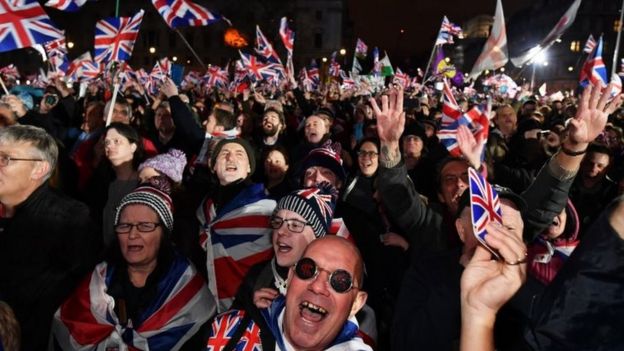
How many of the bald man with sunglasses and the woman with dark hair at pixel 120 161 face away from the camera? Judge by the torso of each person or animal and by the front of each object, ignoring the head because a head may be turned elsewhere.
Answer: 0

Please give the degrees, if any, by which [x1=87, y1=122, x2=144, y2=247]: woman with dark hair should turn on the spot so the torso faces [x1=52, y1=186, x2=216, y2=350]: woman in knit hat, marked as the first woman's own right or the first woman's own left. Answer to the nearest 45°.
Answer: approximately 45° to the first woman's own left

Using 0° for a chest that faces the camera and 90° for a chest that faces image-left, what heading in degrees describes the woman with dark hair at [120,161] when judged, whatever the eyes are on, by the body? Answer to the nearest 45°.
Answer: approximately 45°

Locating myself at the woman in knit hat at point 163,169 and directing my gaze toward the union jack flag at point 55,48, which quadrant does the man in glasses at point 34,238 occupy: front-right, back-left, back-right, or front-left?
back-left

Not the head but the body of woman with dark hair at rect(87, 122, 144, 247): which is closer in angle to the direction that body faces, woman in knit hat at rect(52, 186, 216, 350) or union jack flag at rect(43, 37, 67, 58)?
the woman in knit hat

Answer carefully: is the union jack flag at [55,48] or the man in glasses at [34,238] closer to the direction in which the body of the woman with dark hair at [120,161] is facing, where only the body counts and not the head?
the man in glasses

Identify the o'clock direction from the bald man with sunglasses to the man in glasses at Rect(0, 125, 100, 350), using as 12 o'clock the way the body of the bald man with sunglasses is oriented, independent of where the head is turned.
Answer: The man in glasses is roughly at 4 o'clock from the bald man with sunglasses.

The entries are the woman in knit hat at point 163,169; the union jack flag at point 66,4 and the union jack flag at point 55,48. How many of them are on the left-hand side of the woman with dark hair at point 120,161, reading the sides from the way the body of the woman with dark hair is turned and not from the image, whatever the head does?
1

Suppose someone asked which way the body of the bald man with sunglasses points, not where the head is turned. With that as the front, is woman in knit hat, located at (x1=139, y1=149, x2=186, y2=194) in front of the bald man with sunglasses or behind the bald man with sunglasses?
behind

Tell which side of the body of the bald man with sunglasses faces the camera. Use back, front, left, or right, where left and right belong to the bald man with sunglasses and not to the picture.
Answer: front

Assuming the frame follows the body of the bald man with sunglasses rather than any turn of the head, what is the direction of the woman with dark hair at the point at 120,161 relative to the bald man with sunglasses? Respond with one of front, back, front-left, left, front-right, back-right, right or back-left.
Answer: back-right
